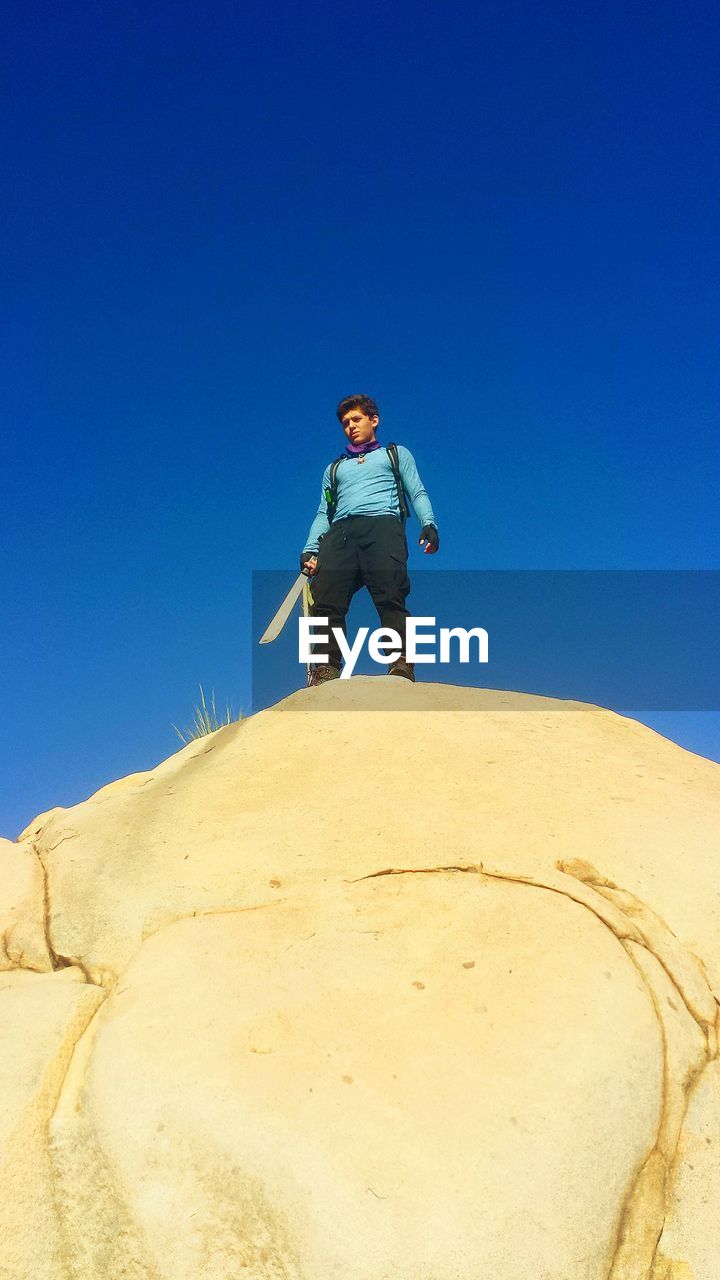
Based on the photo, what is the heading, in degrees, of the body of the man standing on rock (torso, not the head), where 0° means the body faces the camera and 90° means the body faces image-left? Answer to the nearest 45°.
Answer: approximately 0°

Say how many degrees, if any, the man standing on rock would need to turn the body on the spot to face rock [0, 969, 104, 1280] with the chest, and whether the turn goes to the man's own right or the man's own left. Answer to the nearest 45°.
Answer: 0° — they already face it
